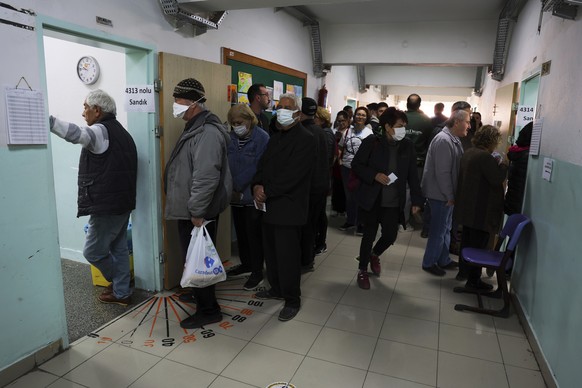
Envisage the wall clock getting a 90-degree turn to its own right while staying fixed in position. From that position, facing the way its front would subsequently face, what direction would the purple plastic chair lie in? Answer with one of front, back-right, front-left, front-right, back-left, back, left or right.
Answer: back

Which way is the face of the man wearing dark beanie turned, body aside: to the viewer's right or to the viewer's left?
to the viewer's left

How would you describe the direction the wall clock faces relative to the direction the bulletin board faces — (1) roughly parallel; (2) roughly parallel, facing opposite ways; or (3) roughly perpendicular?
roughly perpendicular

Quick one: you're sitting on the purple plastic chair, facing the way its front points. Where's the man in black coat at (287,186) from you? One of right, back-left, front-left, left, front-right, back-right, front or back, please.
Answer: front-left

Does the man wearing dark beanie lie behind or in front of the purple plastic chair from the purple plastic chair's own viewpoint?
in front

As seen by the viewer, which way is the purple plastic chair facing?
to the viewer's left

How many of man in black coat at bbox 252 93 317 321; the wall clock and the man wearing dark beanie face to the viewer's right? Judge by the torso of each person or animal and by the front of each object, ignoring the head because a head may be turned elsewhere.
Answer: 0

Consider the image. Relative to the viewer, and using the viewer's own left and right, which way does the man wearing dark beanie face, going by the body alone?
facing to the left of the viewer

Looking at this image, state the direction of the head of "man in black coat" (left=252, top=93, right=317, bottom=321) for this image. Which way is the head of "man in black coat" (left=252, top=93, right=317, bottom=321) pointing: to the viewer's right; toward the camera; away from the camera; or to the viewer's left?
toward the camera

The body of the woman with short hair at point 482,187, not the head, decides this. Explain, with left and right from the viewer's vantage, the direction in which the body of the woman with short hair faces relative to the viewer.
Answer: facing away from the viewer and to the right of the viewer

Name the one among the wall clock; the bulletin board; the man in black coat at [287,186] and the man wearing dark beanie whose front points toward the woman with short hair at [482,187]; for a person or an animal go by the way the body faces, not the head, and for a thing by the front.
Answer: the bulletin board

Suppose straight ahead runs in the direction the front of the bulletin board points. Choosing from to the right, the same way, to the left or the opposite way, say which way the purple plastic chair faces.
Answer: the opposite way

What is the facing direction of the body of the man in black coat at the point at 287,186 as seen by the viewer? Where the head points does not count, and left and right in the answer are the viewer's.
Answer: facing the viewer and to the left of the viewer
